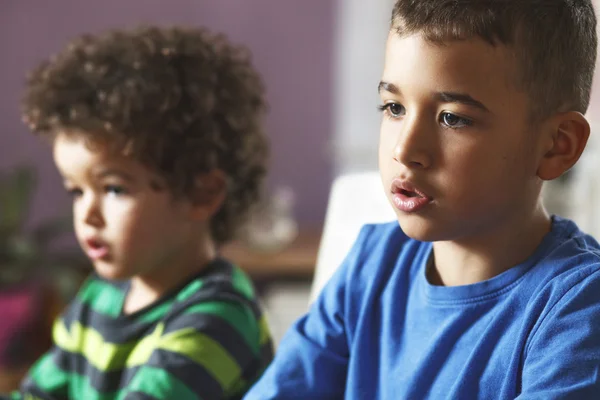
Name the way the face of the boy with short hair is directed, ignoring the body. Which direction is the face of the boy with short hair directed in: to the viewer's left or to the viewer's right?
to the viewer's left

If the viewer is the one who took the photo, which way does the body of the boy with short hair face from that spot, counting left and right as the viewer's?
facing the viewer and to the left of the viewer

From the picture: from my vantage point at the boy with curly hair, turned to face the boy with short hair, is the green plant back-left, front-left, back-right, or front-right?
back-left

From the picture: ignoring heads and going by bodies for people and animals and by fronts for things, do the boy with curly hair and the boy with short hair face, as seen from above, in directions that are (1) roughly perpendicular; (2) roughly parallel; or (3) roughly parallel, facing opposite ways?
roughly parallel

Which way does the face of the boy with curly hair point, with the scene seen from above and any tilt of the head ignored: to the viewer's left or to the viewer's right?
to the viewer's left

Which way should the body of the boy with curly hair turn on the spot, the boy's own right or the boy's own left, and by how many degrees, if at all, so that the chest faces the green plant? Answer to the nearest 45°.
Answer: approximately 135° to the boy's own right

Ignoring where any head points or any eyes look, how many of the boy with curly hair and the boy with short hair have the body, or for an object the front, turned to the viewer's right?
0

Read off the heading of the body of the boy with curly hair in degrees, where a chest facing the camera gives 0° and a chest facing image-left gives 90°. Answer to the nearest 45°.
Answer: approximately 45°

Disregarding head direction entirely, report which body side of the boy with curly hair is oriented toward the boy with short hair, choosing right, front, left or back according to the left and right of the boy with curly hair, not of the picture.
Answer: left

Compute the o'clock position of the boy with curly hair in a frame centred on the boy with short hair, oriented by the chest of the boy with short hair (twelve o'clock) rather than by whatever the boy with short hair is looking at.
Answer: The boy with curly hair is roughly at 3 o'clock from the boy with short hair.

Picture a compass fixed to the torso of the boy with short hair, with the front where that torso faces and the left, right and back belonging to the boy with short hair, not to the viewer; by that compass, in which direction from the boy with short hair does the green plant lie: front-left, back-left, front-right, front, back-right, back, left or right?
right
